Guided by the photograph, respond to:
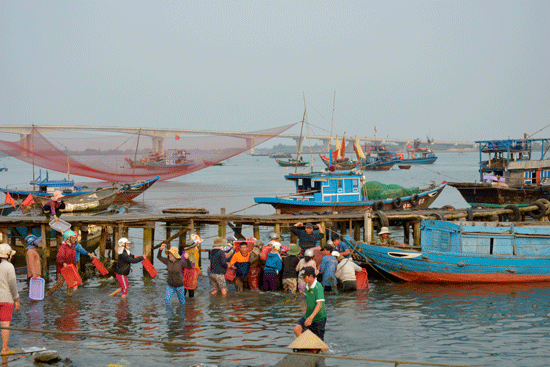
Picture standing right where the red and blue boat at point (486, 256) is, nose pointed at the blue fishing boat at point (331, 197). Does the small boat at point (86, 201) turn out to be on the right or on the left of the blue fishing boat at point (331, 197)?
left

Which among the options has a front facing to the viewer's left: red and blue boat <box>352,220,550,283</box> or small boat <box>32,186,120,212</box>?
the red and blue boat

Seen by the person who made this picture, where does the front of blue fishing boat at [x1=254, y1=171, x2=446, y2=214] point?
facing to the right of the viewer

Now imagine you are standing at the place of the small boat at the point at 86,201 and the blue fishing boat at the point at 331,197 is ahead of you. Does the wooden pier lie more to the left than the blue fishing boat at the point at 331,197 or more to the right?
right

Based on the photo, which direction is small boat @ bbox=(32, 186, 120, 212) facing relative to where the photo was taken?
to the viewer's right

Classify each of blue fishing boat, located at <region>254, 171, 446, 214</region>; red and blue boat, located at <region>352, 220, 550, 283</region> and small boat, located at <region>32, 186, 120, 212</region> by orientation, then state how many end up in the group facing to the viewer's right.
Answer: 2

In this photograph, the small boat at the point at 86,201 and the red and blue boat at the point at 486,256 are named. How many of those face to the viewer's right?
1

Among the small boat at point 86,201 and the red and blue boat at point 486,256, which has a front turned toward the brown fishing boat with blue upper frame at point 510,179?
the small boat

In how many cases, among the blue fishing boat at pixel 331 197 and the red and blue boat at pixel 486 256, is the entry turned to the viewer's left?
1

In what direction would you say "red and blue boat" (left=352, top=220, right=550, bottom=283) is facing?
to the viewer's left
